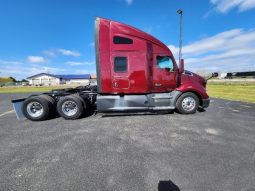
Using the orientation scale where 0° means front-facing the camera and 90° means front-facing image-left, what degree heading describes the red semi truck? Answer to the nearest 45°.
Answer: approximately 270°
